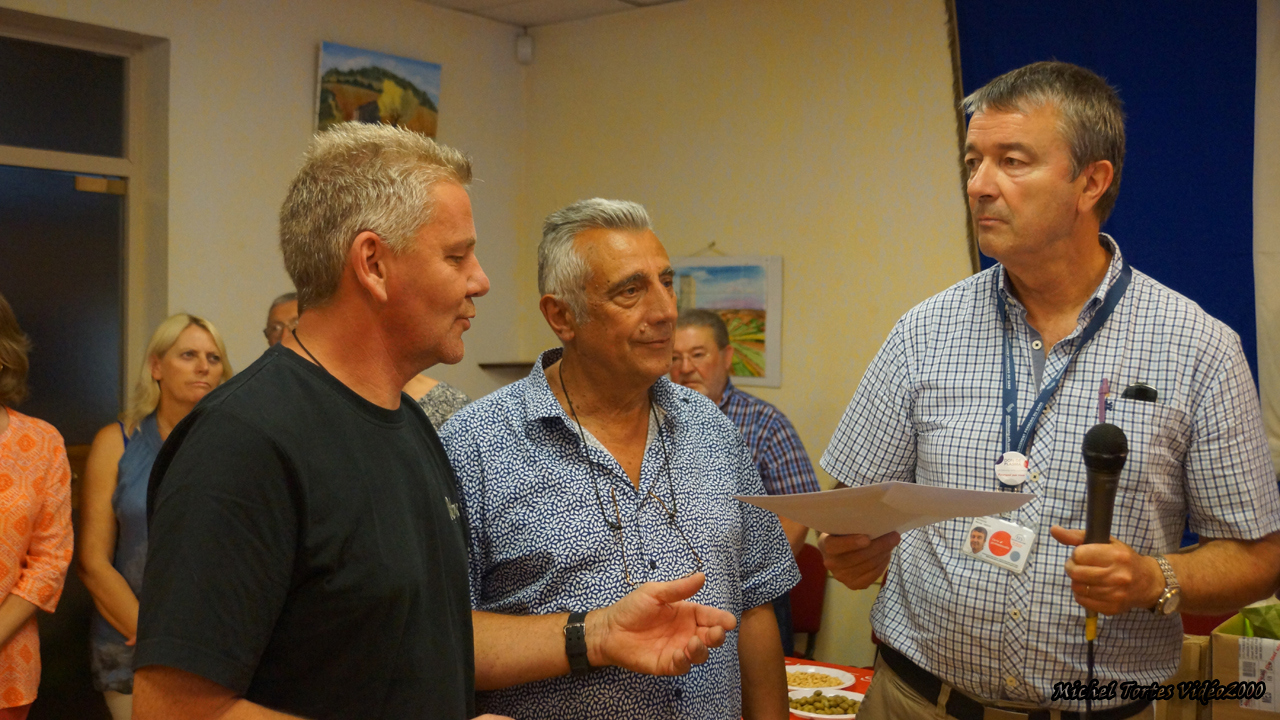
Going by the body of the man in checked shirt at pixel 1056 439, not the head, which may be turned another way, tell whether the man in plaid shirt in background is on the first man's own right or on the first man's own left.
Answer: on the first man's own right

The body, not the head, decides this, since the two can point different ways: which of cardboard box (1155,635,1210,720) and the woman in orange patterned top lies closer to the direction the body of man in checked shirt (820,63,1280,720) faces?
the woman in orange patterned top

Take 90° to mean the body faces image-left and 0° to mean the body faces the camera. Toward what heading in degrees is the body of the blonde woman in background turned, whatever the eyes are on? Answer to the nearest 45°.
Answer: approximately 315°

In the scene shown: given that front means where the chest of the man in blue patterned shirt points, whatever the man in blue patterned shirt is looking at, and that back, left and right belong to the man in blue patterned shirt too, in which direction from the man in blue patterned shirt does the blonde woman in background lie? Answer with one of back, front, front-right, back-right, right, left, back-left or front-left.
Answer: back

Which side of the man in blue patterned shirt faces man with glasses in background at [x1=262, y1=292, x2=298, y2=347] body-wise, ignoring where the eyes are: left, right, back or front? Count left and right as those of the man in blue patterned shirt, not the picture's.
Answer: back

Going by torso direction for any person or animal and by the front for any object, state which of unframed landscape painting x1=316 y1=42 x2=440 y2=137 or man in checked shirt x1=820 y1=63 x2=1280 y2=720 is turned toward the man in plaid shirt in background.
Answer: the unframed landscape painting

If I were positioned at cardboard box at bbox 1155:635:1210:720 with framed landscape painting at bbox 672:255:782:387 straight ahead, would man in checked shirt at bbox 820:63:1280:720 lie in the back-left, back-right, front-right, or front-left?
back-left

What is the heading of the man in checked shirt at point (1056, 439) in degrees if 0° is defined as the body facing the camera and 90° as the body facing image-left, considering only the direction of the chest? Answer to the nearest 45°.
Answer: approximately 45°

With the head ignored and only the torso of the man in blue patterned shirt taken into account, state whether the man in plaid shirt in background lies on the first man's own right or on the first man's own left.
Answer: on the first man's own left

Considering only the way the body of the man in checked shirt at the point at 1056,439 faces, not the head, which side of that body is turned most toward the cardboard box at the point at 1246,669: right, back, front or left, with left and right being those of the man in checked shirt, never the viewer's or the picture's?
back

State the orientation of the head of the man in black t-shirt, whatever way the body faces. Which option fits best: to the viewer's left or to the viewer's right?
to the viewer's right
